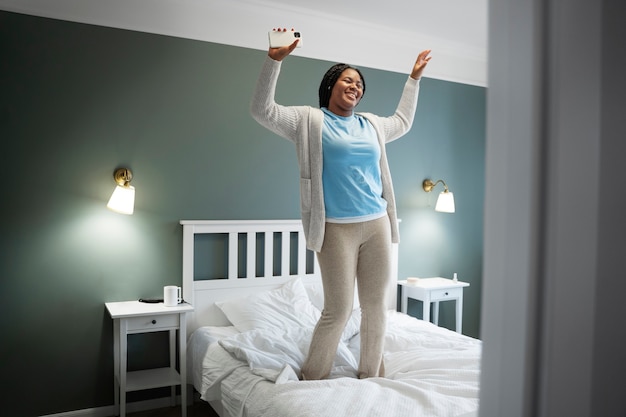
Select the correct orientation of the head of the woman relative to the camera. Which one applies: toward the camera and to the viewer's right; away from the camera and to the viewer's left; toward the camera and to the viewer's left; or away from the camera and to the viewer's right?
toward the camera and to the viewer's right

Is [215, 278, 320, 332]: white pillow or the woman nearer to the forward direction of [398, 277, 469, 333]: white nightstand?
the woman

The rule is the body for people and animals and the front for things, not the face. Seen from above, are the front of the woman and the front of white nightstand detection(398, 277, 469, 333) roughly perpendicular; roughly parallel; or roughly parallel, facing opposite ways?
roughly parallel

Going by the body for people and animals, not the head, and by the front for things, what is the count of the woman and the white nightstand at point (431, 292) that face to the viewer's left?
0

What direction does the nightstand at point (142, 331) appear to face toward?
toward the camera

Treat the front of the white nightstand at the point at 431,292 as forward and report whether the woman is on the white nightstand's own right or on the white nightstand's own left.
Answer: on the white nightstand's own right

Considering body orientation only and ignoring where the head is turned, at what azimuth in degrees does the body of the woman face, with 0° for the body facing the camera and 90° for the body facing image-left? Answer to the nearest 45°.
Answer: approximately 315°

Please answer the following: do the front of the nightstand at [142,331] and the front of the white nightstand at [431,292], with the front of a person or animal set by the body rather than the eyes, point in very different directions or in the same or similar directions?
same or similar directions

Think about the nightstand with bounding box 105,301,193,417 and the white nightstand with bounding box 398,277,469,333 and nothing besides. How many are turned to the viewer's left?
0

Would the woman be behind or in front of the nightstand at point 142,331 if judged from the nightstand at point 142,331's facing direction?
in front

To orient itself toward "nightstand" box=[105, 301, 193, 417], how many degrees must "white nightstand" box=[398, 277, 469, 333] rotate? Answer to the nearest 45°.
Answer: approximately 90° to its right

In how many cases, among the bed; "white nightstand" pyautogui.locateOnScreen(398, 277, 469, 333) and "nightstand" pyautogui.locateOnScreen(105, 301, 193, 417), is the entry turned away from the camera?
0

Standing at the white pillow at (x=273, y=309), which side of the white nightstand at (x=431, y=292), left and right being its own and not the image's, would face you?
right

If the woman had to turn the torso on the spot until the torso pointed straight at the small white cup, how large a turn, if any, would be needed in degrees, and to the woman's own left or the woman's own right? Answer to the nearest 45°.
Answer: approximately 180°

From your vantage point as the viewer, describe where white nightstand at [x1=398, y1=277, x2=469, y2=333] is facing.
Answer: facing the viewer and to the right of the viewer

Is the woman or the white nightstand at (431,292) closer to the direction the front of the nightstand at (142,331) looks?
the woman
